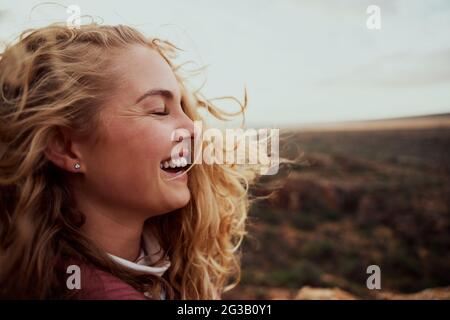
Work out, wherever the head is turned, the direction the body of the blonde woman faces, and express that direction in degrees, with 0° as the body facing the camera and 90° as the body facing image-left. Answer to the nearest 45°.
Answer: approximately 270°

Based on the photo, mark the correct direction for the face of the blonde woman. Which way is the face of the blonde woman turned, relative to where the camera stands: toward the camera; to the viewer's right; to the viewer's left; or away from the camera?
to the viewer's right
